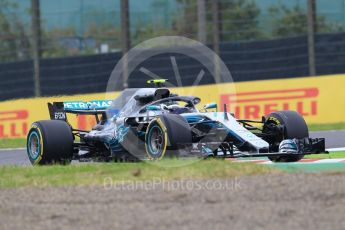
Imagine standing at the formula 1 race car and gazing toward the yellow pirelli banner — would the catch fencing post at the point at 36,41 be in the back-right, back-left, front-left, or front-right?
front-left

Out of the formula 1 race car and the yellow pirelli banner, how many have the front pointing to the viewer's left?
0

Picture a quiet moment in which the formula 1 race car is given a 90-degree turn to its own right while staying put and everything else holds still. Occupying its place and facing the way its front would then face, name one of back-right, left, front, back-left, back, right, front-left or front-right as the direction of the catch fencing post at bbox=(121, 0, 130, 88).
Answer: back-right

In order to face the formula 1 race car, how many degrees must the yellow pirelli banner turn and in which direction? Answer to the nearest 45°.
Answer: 0° — it already faces it

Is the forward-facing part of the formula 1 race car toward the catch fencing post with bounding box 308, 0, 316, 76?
no

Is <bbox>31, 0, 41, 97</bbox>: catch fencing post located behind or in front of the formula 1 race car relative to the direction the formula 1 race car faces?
behind

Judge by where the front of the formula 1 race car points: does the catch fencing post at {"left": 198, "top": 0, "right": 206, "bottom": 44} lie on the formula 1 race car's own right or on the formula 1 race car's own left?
on the formula 1 race car's own left

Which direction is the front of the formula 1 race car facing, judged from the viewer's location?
facing the viewer and to the right of the viewer
